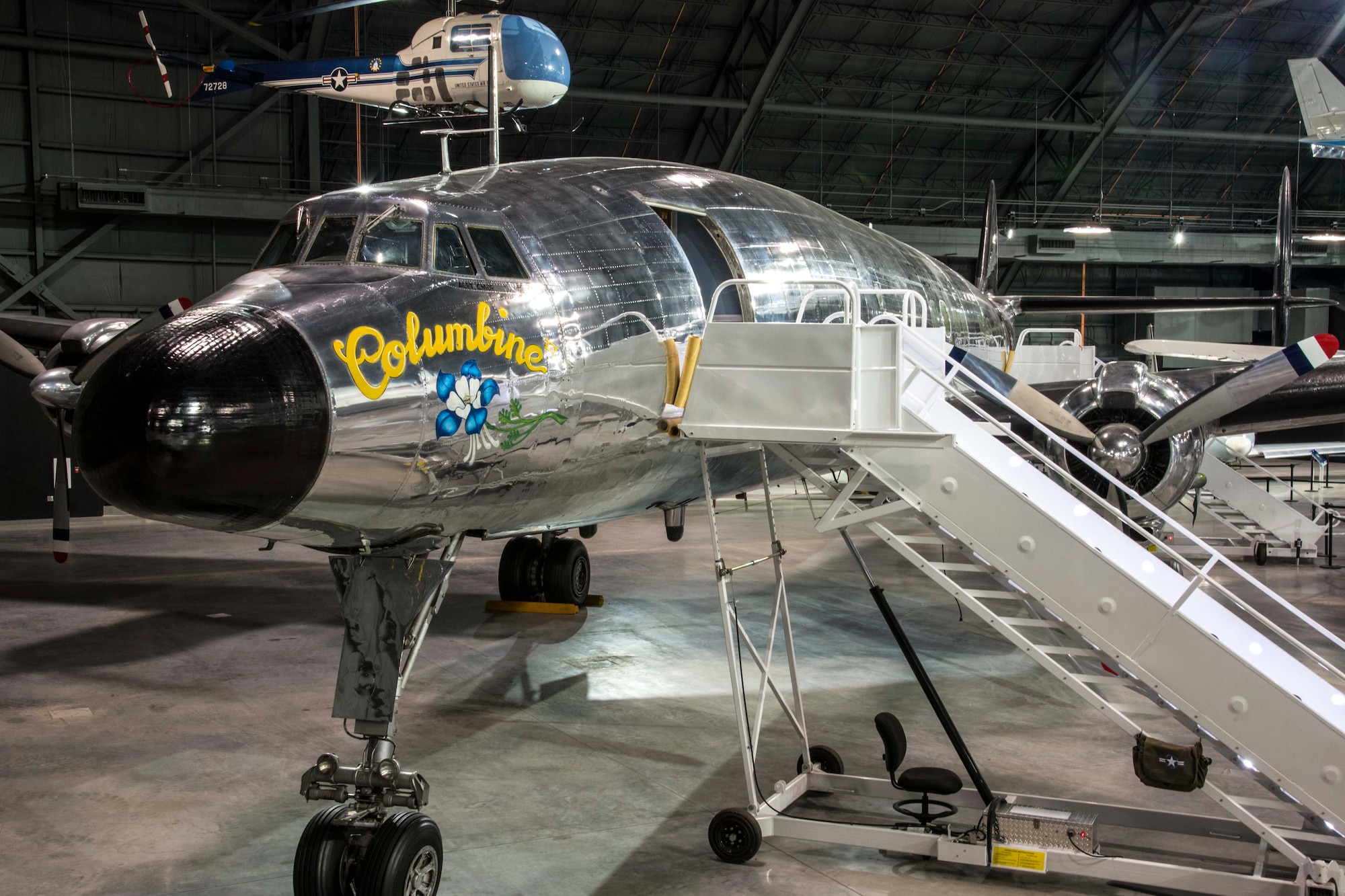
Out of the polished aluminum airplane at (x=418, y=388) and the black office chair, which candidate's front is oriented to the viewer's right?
the black office chair

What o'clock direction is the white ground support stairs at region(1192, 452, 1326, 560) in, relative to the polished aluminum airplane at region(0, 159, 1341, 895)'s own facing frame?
The white ground support stairs is roughly at 6 o'clock from the polished aluminum airplane.

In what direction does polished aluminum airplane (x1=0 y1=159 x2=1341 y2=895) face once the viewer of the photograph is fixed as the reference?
facing the viewer and to the left of the viewer

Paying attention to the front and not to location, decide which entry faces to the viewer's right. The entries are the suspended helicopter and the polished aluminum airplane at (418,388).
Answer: the suspended helicopter

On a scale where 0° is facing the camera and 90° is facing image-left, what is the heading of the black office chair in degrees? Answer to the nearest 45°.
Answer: approximately 270°

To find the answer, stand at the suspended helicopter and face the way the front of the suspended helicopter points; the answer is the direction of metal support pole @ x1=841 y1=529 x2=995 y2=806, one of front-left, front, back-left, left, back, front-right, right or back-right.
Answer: right

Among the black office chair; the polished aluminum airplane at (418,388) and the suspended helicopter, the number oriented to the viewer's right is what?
2

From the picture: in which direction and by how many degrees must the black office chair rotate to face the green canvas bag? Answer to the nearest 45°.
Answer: approximately 45° to its right

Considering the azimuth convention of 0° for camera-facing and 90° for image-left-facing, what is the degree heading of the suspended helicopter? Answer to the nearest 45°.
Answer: approximately 270°

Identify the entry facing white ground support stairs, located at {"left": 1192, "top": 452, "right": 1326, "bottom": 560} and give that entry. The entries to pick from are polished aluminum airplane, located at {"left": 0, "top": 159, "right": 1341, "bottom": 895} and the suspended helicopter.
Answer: the suspended helicopter

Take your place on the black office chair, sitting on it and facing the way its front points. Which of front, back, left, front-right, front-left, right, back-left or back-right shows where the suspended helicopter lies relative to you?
back-left

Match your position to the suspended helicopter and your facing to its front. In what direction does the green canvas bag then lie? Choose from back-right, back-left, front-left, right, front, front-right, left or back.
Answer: right
